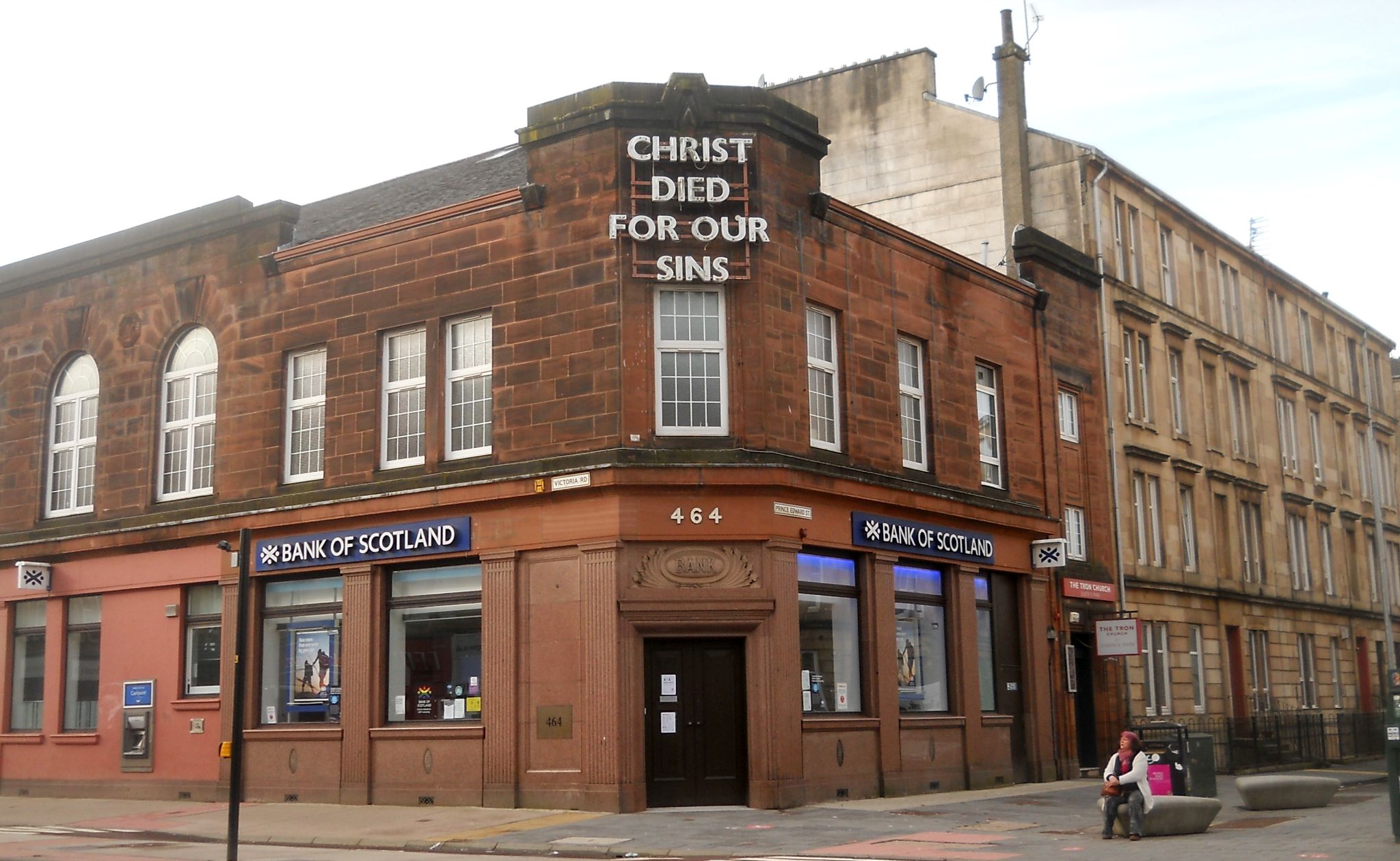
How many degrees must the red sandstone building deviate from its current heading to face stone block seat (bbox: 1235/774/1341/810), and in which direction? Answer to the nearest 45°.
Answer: approximately 90° to its left

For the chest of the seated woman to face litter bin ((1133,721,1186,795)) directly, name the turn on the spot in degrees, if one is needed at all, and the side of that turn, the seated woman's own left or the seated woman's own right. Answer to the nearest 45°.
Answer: approximately 135° to the seated woman's own right

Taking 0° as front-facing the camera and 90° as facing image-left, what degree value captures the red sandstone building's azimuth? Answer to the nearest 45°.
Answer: approximately 0°

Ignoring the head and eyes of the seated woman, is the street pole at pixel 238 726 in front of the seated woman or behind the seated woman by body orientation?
in front

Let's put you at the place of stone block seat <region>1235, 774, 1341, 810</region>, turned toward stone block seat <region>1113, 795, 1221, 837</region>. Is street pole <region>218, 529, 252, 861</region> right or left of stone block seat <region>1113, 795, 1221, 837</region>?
right

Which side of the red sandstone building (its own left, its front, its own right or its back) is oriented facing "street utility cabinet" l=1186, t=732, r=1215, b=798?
left

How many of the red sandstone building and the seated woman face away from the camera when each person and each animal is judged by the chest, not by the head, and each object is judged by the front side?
0

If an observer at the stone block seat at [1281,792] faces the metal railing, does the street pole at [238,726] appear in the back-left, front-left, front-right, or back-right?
back-left

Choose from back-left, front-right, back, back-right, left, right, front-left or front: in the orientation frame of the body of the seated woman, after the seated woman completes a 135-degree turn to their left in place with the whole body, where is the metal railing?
left
